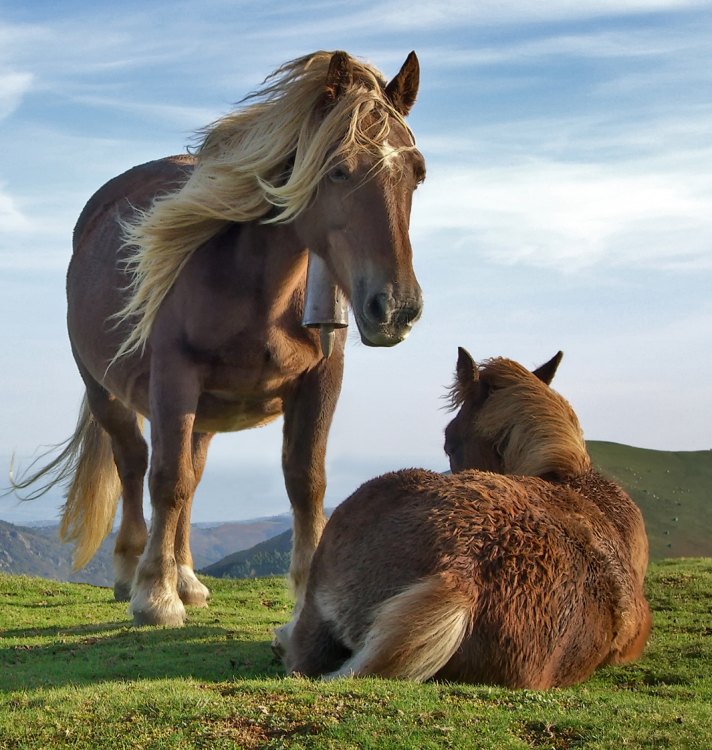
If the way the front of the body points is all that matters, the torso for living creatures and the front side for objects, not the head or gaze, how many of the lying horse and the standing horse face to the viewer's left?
0

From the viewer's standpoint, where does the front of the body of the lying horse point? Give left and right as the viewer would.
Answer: facing away from the viewer and to the right of the viewer

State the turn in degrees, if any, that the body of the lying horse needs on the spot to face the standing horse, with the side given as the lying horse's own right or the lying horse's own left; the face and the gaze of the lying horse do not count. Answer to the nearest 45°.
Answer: approximately 90° to the lying horse's own left

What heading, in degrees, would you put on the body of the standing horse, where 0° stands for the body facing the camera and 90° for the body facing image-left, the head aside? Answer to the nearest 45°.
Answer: approximately 315°
